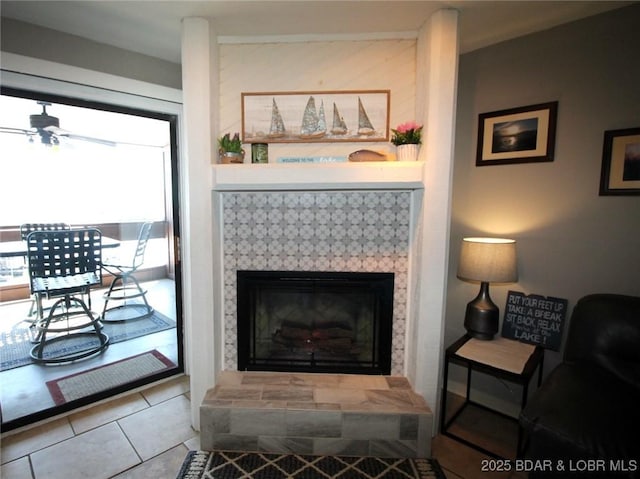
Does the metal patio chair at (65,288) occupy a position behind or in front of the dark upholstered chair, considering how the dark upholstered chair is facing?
in front

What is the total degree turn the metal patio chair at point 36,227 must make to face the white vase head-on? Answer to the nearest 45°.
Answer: approximately 45° to its left

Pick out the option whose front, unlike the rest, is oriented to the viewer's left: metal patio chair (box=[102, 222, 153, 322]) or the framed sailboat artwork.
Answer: the metal patio chair

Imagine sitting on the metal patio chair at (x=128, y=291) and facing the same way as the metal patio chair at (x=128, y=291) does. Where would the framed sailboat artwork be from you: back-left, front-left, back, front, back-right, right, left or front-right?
back-left

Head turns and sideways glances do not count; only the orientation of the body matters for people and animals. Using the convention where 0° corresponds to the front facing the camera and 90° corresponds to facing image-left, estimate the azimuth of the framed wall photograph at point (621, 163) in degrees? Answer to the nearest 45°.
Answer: approximately 45°

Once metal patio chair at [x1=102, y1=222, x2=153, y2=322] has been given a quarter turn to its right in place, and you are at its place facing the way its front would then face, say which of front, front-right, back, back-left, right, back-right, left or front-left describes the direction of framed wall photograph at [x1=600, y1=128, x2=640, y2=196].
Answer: back-right

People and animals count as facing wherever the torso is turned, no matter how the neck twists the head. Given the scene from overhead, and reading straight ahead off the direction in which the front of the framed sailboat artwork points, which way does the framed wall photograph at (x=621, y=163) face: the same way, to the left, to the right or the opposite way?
to the right

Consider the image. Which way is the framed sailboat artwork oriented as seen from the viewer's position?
toward the camera

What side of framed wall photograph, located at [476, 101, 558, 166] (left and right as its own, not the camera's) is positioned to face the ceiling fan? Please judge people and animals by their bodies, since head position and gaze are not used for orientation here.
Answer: front

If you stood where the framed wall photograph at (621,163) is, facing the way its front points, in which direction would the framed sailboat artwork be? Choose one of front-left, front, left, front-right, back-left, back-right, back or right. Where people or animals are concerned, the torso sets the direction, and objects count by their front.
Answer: front

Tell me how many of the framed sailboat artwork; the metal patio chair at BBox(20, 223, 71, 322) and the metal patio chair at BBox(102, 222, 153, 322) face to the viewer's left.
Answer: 1

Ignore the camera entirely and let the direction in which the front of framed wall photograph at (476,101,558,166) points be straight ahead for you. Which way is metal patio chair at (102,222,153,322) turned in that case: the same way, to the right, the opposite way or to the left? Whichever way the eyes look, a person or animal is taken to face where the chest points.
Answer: the same way

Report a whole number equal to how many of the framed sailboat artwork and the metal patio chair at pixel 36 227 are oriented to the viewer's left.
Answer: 0

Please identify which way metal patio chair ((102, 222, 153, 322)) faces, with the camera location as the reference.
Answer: facing to the left of the viewer

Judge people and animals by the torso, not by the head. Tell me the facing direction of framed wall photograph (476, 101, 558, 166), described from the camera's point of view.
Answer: facing the viewer and to the left of the viewer
